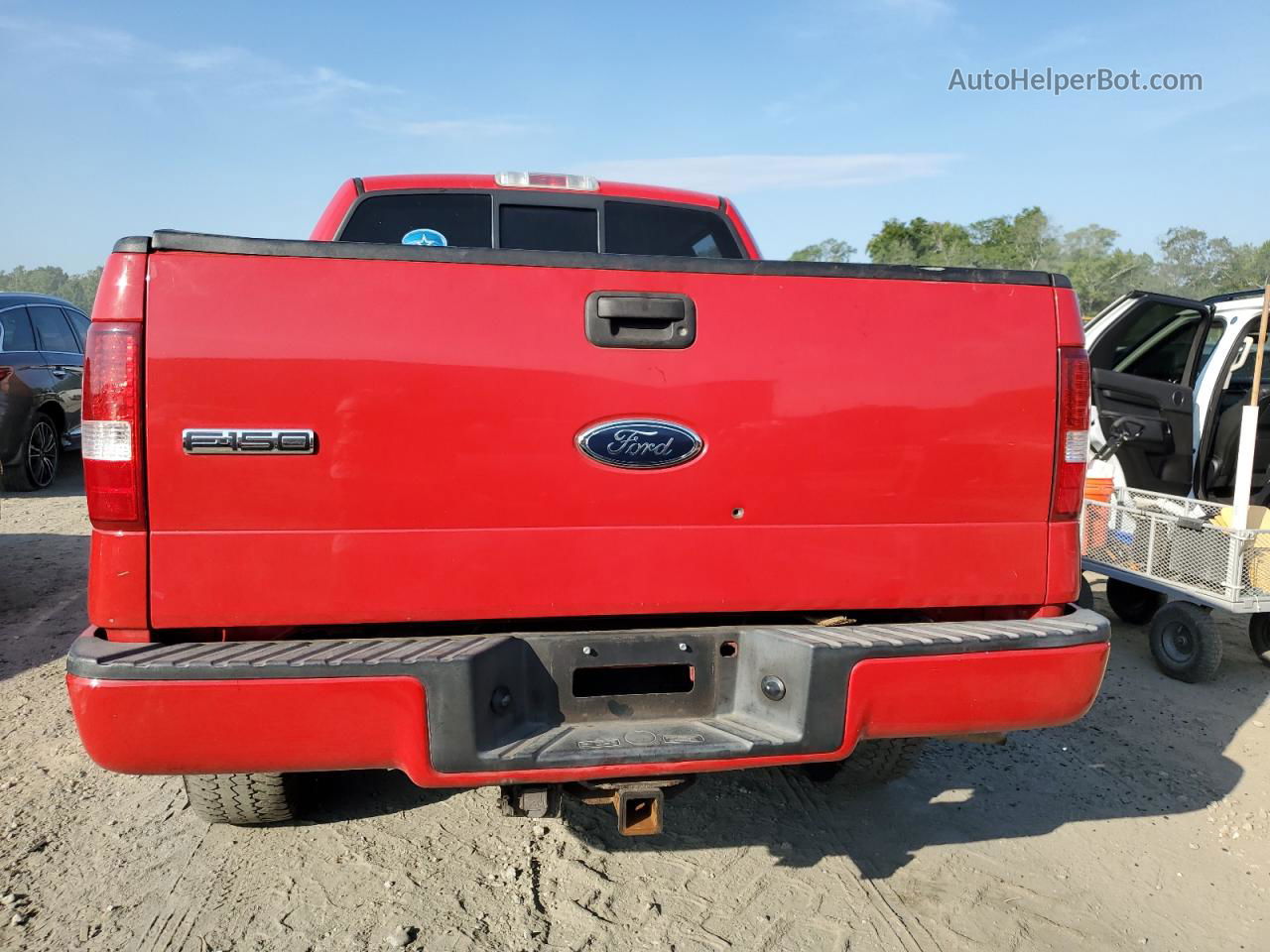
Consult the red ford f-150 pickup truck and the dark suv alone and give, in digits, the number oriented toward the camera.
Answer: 0

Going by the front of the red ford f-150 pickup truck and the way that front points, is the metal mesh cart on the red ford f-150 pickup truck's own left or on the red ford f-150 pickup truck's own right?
on the red ford f-150 pickup truck's own right

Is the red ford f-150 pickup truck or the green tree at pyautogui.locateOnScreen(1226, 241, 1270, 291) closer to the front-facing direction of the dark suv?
the green tree

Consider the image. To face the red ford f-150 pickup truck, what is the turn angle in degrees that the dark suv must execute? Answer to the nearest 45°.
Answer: approximately 135° to its right

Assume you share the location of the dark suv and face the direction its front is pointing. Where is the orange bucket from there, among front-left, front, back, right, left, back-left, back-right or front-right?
right

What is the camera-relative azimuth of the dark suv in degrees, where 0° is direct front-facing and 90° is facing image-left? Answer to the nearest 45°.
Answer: approximately 225°

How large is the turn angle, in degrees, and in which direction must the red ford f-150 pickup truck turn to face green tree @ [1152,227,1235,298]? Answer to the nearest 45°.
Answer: approximately 45° to its right

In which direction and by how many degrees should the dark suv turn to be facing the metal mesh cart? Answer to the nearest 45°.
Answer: approximately 90° to its right

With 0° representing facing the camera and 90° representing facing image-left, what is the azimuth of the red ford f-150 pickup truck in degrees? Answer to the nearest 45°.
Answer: approximately 180°

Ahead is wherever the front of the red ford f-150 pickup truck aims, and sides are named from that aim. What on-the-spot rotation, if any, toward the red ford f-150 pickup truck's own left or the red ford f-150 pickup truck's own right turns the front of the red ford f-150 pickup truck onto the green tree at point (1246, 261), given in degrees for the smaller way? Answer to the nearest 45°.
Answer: approximately 45° to the red ford f-150 pickup truck's own right
